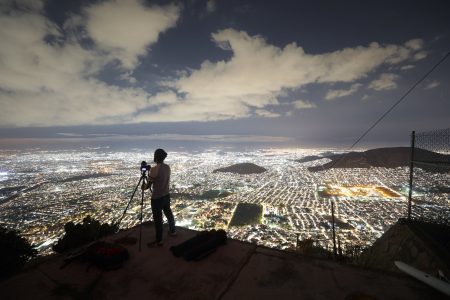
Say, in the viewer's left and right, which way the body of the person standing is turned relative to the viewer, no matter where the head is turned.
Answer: facing away from the viewer and to the left of the viewer

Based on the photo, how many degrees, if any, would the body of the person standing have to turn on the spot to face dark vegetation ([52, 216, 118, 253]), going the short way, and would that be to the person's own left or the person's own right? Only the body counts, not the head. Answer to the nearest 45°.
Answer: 0° — they already face it
